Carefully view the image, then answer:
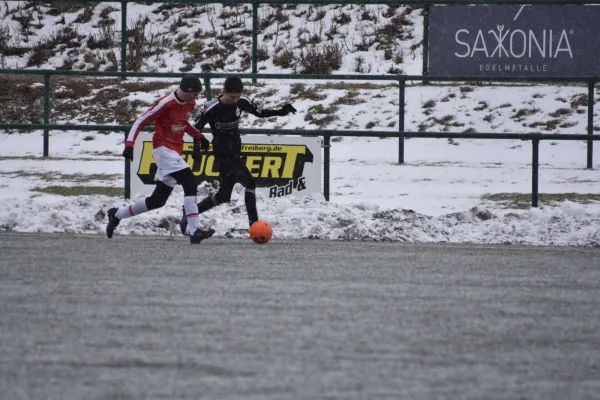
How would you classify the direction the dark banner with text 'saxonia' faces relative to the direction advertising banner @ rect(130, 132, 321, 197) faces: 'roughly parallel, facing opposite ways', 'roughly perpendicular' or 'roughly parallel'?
roughly parallel

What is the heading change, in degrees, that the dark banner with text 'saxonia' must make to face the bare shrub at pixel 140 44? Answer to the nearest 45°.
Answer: approximately 135° to its right

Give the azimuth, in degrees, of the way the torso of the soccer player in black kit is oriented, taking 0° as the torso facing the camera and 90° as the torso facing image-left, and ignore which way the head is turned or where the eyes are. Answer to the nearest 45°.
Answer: approximately 315°

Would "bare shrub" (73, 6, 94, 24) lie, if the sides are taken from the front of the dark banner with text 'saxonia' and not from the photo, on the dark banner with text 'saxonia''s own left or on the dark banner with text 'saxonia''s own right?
on the dark banner with text 'saxonia''s own right

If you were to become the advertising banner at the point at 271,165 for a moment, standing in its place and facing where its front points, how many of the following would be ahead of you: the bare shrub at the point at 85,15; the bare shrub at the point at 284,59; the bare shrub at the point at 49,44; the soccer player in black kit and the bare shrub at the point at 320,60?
1

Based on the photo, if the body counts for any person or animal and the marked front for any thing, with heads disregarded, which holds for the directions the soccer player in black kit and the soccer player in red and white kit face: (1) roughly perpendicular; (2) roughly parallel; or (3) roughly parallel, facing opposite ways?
roughly parallel

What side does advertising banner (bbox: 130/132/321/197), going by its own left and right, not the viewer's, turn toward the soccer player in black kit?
front

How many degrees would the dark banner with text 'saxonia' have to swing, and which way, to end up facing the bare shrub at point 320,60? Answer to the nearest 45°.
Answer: approximately 135° to its right

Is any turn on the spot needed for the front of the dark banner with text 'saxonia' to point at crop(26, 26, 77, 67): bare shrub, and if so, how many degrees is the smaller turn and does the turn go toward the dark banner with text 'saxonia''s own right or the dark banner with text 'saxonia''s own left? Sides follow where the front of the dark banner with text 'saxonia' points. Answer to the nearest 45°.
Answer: approximately 135° to the dark banner with text 'saxonia''s own right

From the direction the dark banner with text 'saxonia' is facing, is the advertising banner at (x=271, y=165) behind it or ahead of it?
ahead

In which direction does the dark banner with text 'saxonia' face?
toward the camera

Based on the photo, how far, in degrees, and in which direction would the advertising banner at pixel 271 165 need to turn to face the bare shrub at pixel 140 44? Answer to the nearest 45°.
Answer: approximately 180°

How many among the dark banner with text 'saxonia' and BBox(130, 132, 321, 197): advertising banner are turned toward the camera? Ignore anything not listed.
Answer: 2
